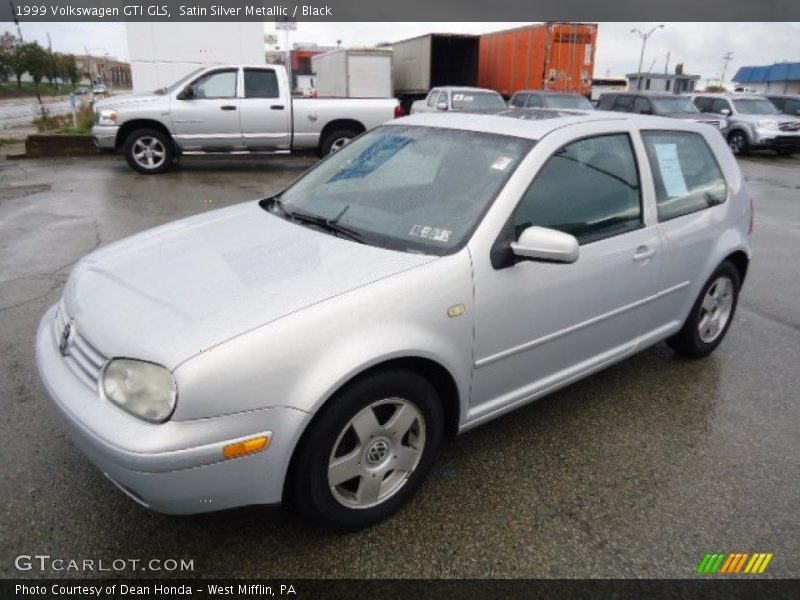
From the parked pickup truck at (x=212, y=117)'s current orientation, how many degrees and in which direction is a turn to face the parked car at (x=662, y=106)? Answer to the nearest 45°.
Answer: approximately 180°

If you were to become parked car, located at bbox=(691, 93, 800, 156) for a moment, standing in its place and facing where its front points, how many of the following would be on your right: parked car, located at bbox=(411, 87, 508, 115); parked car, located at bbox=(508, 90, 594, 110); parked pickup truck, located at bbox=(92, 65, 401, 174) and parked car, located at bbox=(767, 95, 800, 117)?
3

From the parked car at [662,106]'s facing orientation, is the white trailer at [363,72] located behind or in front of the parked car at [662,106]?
behind

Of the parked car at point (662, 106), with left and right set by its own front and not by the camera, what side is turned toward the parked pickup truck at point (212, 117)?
right

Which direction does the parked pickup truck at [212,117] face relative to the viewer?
to the viewer's left

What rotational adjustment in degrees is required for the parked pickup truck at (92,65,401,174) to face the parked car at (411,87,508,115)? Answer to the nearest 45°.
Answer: approximately 135° to its right

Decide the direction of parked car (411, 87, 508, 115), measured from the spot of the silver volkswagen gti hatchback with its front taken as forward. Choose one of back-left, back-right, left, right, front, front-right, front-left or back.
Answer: back-right

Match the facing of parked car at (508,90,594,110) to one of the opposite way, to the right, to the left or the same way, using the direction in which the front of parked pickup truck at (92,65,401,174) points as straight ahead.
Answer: to the left

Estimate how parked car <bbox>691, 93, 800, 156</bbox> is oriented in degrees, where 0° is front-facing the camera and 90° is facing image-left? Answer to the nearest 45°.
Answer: approximately 315°

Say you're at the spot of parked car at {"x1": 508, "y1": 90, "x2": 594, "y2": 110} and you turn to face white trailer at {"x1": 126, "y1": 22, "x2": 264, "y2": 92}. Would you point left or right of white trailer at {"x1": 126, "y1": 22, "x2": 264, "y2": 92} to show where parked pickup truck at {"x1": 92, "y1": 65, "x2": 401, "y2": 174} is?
left

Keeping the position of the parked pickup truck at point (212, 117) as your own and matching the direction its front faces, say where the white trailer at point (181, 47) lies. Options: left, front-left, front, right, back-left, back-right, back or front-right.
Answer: right

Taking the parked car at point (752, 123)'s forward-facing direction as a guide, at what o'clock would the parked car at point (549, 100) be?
the parked car at point (549, 100) is roughly at 3 o'clock from the parked car at point (752, 123).

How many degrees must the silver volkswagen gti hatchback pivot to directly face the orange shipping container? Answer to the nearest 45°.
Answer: approximately 135° to its right

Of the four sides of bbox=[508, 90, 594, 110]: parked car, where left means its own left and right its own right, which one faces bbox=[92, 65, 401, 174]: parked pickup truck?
right

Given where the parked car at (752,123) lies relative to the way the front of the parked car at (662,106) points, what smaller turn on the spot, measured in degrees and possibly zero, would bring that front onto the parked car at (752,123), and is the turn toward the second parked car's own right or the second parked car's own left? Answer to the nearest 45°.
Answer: approximately 90° to the second parked car's own left

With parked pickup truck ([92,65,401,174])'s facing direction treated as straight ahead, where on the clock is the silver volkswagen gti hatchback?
The silver volkswagen gti hatchback is roughly at 9 o'clock from the parked pickup truck.

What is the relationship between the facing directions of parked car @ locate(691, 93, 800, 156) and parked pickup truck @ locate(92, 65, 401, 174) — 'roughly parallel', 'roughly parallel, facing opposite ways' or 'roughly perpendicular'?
roughly perpendicular
